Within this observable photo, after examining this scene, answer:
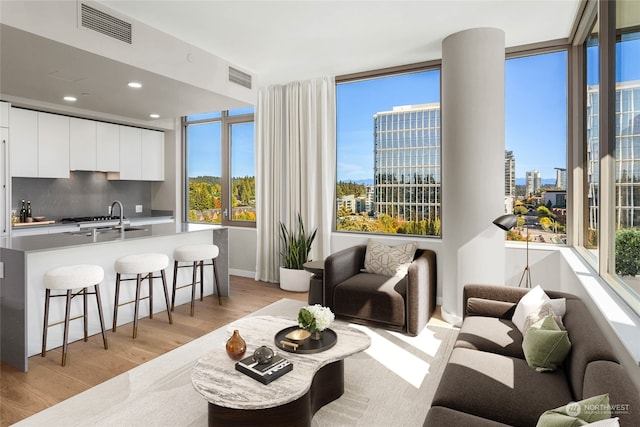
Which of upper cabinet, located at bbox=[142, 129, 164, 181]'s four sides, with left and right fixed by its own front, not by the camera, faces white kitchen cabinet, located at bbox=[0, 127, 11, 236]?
right

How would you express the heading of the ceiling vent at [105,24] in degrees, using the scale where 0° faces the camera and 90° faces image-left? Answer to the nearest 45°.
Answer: approximately 315°

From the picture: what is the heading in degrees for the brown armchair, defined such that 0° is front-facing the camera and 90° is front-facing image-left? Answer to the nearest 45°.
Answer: approximately 45°

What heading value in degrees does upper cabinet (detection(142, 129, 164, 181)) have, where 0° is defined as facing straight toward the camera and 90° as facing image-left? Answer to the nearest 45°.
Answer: approximately 315°

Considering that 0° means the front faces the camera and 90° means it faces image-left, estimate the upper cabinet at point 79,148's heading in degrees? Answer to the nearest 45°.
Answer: approximately 315°

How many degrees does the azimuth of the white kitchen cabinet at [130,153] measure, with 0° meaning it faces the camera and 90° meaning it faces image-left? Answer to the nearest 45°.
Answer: approximately 315°

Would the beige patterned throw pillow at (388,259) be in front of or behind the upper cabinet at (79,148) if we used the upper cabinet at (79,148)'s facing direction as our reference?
in front

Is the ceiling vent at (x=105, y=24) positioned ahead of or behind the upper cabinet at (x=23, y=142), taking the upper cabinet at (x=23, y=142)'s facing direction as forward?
ahead

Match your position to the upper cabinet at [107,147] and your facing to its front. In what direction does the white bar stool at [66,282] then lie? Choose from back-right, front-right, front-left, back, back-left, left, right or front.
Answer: front-right

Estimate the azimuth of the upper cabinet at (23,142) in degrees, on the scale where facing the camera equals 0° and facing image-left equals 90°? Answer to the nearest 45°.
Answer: approximately 315°
